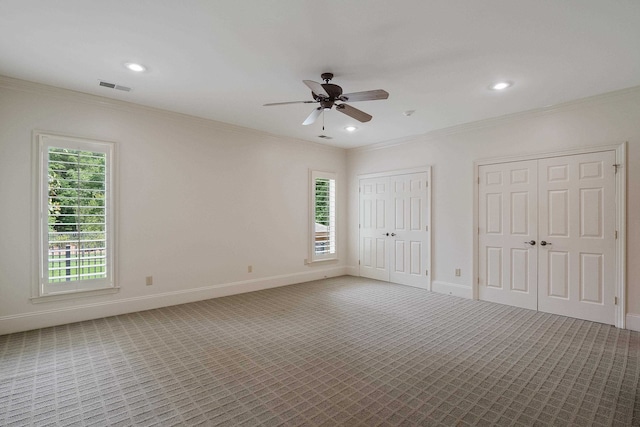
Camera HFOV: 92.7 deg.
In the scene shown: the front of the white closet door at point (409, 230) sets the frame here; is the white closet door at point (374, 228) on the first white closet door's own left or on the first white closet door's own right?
on the first white closet door's own right

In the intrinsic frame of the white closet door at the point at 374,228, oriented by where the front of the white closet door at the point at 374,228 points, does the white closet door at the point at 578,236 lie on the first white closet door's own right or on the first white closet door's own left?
on the first white closet door's own left

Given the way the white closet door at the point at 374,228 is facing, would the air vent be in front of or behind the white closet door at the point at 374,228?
in front

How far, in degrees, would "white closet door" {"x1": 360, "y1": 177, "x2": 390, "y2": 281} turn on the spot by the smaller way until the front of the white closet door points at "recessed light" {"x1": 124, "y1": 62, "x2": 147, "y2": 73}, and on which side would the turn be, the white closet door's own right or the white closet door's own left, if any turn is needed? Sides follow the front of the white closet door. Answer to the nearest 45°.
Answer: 0° — it already faces it

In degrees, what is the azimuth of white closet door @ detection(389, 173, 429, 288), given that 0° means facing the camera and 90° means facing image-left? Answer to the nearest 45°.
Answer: approximately 45°

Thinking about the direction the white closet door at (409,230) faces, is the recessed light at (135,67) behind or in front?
in front

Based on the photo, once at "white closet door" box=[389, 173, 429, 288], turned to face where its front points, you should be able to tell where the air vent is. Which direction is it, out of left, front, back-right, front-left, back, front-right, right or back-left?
front

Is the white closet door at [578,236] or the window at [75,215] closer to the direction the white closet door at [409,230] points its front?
the window

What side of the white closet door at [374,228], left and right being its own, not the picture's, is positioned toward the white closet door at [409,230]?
left

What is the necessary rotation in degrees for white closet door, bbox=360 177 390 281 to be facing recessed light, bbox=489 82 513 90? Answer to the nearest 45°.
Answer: approximately 90° to its left

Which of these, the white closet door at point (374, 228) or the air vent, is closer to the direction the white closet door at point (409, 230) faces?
the air vent

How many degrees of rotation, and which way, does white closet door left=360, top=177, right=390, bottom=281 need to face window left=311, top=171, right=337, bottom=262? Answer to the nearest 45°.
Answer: approximately 45° to its right

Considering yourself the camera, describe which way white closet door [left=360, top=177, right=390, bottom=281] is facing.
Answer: facing the viewer and to the left of the viewer

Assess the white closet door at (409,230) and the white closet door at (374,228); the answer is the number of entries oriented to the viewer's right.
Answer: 0
